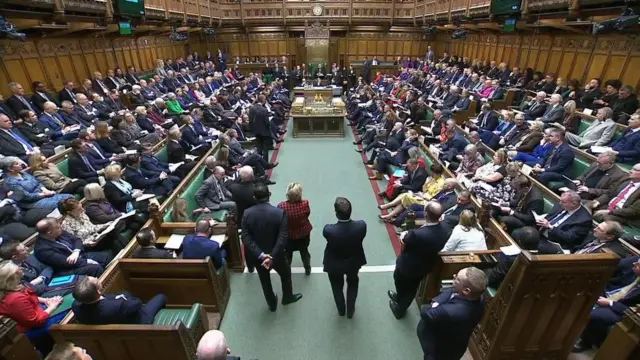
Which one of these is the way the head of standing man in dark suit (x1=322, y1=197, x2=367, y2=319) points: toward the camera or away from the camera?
away from the camera

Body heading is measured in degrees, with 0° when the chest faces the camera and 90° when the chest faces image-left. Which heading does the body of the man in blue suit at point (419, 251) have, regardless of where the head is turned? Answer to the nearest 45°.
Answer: approximately 135°

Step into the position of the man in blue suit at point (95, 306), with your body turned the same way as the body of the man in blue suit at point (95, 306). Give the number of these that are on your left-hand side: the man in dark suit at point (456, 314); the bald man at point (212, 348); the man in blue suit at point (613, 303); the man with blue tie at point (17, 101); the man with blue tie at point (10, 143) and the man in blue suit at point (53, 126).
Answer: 3

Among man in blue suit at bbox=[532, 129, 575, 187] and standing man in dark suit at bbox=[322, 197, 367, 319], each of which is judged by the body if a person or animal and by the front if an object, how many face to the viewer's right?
0

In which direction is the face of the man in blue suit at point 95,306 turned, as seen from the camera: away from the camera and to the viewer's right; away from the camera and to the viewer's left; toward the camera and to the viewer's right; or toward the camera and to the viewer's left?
away from the camera and to the viewer's right

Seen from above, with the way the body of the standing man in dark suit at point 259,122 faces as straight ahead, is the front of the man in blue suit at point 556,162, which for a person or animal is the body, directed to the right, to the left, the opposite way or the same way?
to the left

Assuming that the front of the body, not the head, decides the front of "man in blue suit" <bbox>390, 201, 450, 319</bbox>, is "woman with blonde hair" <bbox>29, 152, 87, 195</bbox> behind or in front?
in front

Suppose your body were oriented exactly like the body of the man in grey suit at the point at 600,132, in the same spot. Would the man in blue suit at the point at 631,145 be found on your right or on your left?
on your left

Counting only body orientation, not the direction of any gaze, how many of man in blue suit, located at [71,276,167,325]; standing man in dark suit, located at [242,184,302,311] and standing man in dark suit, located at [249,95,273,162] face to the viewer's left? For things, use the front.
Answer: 0

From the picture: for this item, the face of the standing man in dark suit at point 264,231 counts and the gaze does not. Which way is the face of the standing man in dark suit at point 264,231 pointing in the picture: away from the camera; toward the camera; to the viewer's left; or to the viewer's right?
away from the camera

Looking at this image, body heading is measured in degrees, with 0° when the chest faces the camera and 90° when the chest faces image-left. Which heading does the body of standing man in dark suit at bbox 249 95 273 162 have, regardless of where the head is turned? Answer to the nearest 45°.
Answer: approximately 225°
